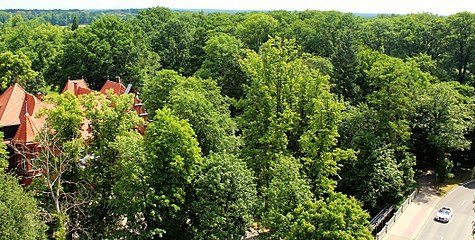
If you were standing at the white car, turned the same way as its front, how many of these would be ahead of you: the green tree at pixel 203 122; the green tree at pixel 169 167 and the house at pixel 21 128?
3

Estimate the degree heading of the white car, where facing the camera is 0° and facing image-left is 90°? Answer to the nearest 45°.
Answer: approximately 45°

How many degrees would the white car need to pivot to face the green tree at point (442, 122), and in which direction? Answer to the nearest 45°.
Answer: approximately 135° to its right

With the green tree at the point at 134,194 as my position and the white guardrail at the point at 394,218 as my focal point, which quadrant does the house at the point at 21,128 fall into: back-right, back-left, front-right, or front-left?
back-left

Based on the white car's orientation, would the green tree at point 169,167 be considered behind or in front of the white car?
in front

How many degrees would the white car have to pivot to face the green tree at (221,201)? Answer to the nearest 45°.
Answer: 0° — it already faces it

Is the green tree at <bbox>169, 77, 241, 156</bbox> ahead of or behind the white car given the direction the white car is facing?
ahead

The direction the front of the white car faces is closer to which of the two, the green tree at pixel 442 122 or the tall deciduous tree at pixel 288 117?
the tall deciduous tree

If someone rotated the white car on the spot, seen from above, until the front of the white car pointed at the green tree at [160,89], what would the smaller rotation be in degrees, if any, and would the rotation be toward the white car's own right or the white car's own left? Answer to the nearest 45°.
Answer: approximately 45° to the white car's own right

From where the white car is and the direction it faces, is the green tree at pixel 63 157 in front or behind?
in front
